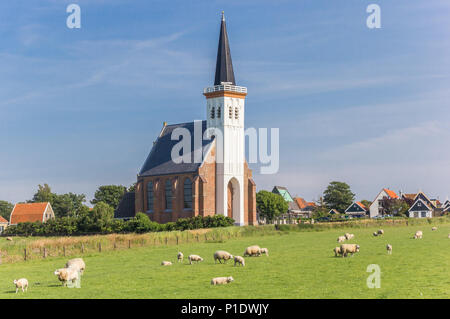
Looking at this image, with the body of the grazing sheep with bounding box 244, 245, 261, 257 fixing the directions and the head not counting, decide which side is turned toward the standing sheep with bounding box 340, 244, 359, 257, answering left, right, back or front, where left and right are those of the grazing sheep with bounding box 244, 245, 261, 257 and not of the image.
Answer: back

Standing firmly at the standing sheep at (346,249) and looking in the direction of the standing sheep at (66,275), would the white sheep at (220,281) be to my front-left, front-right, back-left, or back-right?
front-left

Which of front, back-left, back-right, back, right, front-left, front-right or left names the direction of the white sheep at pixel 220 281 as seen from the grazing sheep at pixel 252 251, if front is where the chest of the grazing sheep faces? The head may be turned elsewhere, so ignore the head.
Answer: left

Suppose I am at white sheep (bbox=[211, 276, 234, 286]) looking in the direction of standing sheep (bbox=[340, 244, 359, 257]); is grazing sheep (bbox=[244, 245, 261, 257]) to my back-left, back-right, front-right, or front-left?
front-left

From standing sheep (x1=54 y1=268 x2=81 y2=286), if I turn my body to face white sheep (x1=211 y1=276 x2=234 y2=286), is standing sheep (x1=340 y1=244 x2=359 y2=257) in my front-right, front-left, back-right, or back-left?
front-left

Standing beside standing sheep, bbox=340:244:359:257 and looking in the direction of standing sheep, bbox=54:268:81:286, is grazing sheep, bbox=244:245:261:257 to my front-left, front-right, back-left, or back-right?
front-right

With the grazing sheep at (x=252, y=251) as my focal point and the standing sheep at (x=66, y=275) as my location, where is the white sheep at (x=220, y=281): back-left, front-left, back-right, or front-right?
front-right

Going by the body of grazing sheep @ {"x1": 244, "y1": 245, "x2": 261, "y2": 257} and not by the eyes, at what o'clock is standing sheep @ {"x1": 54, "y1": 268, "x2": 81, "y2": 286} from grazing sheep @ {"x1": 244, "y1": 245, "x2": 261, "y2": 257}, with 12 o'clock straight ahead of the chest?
standing sheep @ {"x1": 54, "y1": 268, "x2": 81, "y2": 286} is roughly at 10 o'clock from grazing sheep @ {"x1": 244, "y1": 245, "x2": 261, "y2": 257}.

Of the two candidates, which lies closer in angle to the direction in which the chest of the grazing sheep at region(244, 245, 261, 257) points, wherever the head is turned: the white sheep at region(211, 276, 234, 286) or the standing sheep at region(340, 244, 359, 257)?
the white sheep

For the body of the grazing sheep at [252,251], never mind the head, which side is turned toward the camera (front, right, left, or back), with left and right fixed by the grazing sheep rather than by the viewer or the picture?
left
